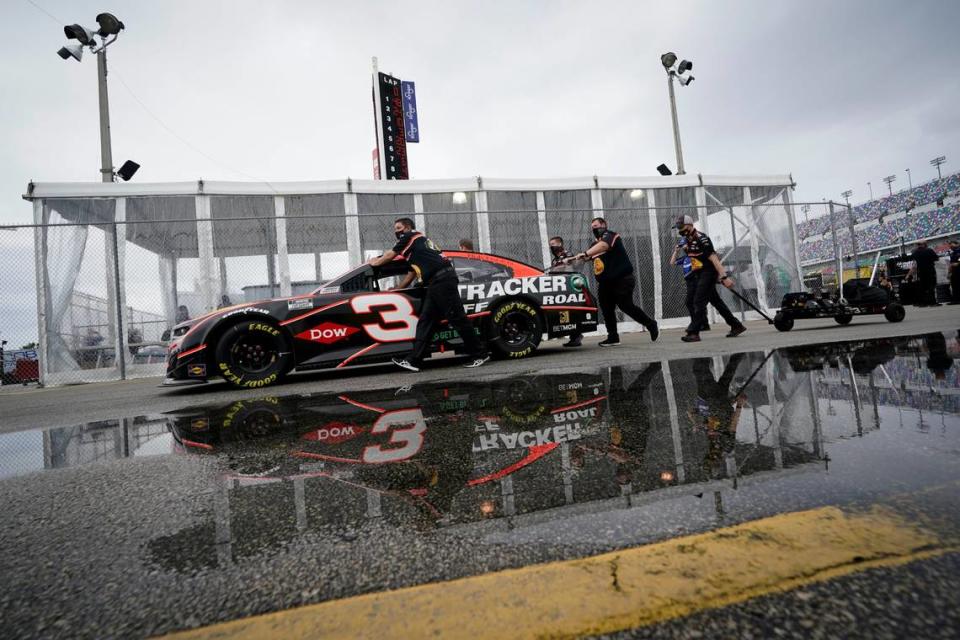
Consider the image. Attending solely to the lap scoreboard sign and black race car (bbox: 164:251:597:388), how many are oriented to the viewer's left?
1

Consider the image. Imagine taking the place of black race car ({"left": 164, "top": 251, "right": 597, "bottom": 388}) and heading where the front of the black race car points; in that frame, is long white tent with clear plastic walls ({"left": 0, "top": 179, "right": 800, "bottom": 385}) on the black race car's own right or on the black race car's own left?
on the black race car's own right

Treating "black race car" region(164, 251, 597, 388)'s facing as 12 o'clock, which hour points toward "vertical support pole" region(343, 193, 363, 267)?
The vertical support pole is roughly at 3 o'clock from the black race car.

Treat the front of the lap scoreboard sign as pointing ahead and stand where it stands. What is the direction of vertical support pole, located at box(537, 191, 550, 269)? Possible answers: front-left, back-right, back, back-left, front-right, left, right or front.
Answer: front

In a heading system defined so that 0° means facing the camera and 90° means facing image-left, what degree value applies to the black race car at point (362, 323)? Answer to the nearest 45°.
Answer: approximately 90°

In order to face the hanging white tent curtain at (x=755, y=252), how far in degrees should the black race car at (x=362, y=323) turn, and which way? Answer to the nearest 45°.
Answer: approximately 135° to its right

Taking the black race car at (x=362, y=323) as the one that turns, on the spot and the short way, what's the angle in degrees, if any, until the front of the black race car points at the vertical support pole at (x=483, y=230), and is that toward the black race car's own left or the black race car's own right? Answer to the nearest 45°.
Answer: approximately 135° to the black race car's own right

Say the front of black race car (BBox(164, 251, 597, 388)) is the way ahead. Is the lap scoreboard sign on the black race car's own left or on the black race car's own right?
on the black race car's own right

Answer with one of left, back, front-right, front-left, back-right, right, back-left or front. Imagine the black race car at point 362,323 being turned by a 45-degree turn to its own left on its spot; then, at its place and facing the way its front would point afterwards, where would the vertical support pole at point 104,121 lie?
right

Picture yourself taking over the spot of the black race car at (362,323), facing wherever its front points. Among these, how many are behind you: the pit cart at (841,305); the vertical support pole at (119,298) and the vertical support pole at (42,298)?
1

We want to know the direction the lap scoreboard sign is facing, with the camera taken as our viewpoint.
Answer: facing the viewer and to the right of the viewer

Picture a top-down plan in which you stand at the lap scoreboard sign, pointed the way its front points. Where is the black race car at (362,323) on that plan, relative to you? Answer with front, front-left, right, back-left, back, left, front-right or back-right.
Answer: front-right

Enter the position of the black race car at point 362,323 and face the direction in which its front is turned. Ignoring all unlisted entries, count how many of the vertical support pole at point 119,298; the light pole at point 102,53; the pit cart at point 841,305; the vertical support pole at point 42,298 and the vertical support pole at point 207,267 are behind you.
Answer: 1

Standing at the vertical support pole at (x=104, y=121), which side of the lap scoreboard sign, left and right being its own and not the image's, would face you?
right

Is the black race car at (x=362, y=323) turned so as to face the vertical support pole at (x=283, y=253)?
no

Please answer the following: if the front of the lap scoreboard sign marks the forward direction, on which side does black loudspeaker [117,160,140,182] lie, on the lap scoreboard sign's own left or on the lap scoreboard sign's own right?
on the lap scoreboard sign's own right

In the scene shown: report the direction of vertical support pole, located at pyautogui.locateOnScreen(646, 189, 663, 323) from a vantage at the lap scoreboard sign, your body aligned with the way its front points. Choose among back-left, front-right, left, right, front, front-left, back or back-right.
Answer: front
